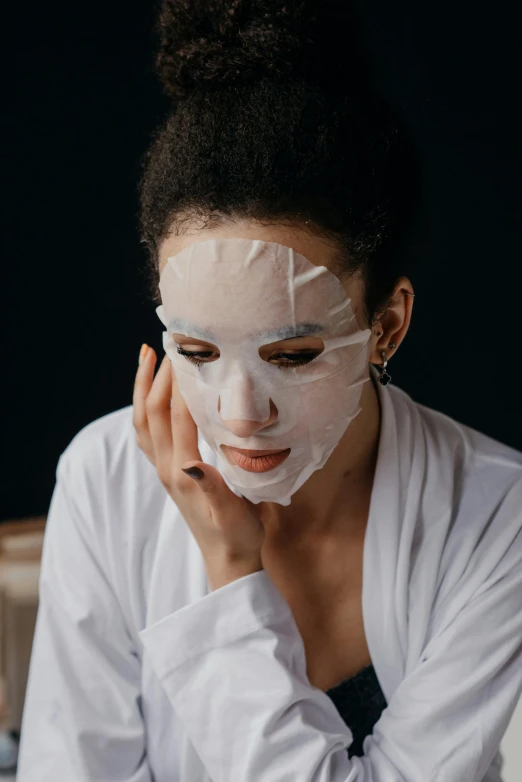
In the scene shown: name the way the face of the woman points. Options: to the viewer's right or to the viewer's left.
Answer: to the viewer's left

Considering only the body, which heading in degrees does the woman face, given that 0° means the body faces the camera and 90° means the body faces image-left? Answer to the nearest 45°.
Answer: approximately 0°
